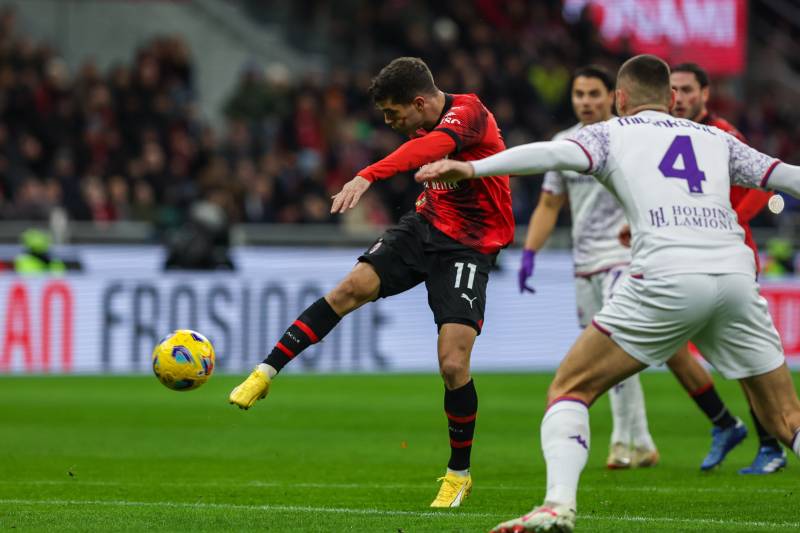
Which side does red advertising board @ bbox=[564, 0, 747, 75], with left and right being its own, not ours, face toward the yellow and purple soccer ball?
front

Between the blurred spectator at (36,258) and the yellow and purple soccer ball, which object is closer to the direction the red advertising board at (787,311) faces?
the yellow and purple soccer ball

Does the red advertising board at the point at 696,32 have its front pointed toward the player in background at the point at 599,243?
yes

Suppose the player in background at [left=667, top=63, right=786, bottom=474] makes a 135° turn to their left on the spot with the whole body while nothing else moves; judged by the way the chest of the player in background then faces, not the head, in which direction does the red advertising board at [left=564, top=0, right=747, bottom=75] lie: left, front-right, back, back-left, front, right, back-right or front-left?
left

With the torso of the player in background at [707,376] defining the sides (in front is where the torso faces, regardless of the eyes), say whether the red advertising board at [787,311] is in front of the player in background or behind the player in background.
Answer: behind

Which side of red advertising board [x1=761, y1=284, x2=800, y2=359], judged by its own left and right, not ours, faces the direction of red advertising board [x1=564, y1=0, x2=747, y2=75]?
back

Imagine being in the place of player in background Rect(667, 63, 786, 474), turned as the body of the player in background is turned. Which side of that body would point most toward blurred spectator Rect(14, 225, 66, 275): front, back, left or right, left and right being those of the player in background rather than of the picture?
right

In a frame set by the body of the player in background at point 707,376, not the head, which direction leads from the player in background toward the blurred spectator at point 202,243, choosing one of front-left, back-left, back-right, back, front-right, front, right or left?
right
